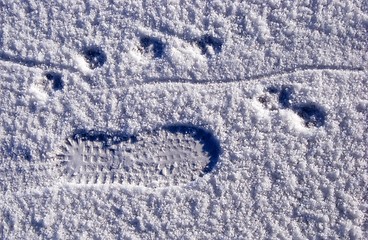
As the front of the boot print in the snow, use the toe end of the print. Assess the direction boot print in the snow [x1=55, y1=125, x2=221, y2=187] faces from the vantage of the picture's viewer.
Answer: facing to the right of the viewer
